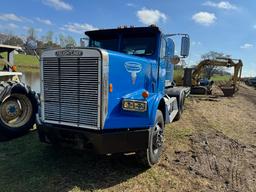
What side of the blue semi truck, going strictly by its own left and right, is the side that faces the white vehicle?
right

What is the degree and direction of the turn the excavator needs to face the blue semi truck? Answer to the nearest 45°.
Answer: approximately 90° to its right

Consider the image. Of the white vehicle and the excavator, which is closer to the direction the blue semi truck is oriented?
the white vehicle

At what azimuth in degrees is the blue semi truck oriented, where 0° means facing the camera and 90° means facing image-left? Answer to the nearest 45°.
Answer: approximately 45°

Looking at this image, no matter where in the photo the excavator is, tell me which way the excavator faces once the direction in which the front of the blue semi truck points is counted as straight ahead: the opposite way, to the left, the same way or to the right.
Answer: to the left

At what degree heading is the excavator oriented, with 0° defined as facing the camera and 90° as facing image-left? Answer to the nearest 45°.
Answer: approximately 270°

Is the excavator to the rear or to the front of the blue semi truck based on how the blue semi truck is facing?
to the rear

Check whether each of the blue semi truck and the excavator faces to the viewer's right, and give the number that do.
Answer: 1

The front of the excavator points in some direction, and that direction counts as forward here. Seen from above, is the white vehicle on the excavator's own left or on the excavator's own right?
on the excavator's own right
